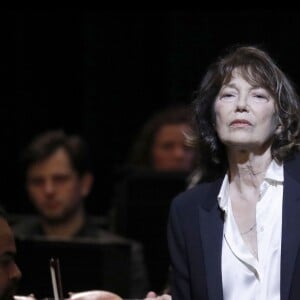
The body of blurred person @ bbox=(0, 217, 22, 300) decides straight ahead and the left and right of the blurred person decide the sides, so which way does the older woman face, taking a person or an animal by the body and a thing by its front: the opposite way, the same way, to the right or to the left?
to the right

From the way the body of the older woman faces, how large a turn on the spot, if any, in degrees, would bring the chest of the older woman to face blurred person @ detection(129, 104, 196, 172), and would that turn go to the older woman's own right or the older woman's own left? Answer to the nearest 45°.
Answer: approximately 180°

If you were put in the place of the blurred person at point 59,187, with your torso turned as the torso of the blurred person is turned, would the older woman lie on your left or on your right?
on your left

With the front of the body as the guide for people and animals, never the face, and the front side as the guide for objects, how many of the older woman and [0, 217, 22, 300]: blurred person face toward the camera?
1

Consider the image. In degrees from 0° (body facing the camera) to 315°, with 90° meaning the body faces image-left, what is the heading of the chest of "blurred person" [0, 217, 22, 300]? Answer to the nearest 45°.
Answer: approximately 270°

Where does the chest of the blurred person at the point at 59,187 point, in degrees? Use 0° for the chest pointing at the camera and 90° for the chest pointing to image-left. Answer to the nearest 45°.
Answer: approximately 45°

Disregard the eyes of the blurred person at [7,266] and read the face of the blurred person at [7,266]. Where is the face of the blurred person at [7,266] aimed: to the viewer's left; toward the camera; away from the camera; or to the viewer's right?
to the viewer's right

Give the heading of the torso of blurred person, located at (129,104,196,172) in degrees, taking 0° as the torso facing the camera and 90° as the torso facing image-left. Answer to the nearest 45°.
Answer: approximately 315°
